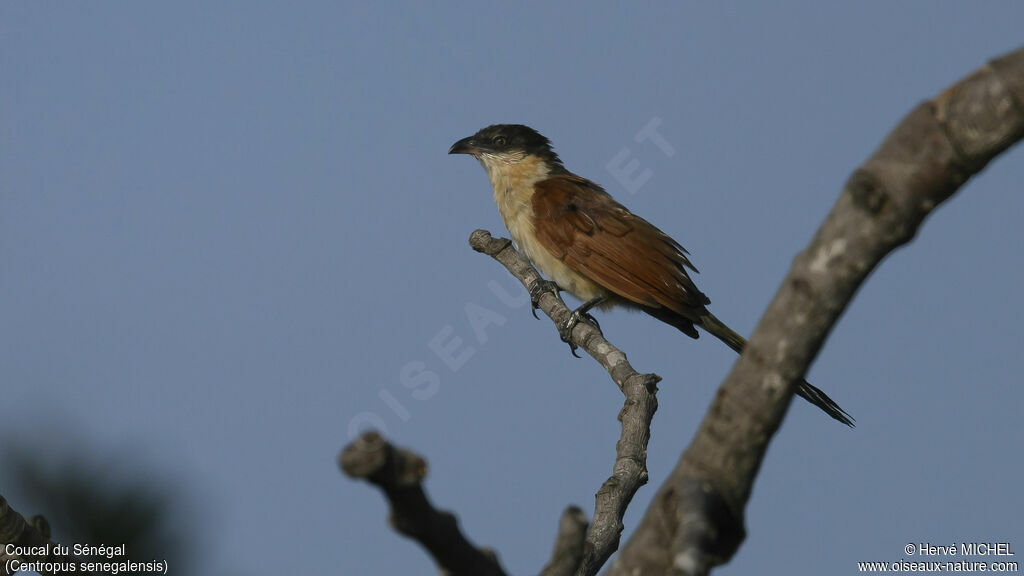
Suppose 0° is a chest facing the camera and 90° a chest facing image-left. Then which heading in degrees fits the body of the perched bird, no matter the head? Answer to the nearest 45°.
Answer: approximately 90°
